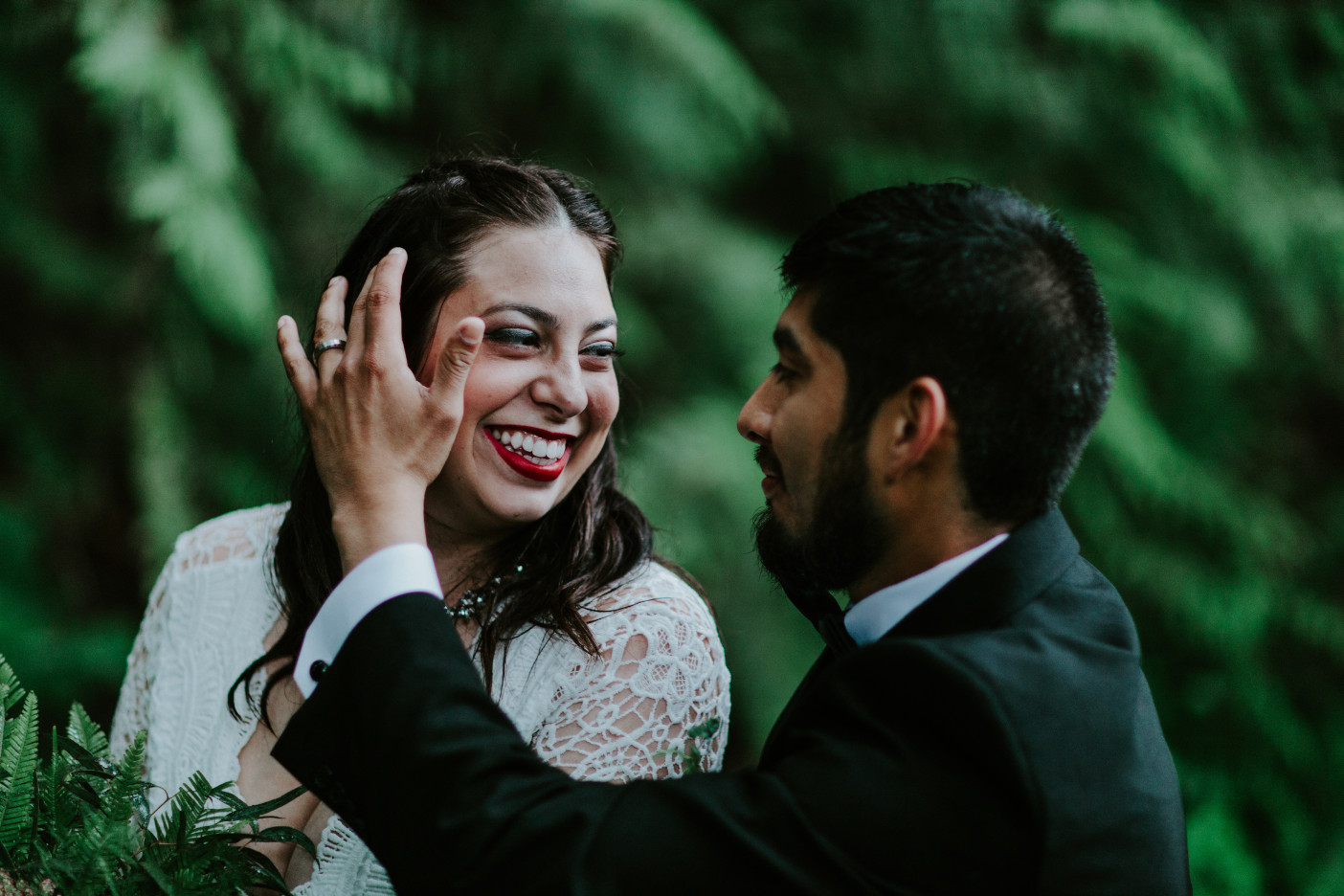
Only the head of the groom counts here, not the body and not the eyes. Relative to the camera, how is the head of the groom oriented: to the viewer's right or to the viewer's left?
to the viewer's left

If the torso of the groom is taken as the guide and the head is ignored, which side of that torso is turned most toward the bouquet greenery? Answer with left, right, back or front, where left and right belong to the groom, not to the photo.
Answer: front

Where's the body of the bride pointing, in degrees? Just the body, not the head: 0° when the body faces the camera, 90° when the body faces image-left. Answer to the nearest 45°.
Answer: approximately 0°

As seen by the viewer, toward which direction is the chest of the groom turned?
to the viewer's left

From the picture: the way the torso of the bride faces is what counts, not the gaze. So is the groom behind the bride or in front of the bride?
in front

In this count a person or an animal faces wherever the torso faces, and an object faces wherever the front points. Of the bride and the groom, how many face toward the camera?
1

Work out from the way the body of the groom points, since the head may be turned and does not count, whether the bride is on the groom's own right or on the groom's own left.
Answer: on the groom's own right

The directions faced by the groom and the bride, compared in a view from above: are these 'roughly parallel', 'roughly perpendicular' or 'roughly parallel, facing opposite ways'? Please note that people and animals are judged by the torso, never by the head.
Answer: roughly perpendicular
